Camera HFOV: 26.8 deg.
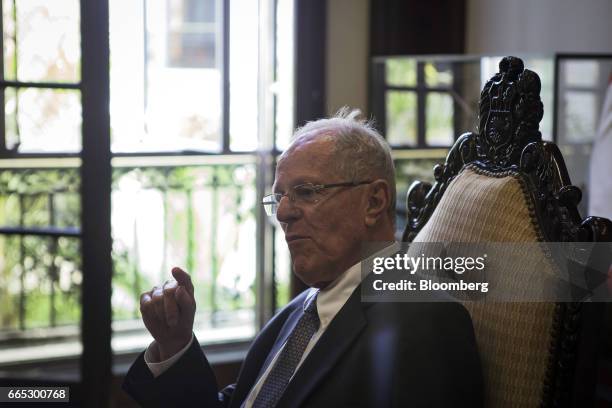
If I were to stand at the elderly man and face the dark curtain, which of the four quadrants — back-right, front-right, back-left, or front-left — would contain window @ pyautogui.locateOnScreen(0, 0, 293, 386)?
front-left

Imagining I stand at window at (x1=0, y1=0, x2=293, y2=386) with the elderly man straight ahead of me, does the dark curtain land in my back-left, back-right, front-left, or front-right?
front-left

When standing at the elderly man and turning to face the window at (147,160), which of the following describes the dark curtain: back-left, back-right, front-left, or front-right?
front-right

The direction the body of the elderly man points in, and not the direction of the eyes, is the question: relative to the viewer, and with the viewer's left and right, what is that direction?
facing the viewer and to the left of the viewer

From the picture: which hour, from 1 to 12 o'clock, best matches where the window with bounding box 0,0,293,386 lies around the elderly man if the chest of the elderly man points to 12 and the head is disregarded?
The window is roughly at 4 o'clock from the elderly man.

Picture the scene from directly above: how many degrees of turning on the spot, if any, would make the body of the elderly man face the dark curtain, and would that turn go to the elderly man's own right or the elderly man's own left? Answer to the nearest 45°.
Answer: approximately 135° to the elderly man's own right
